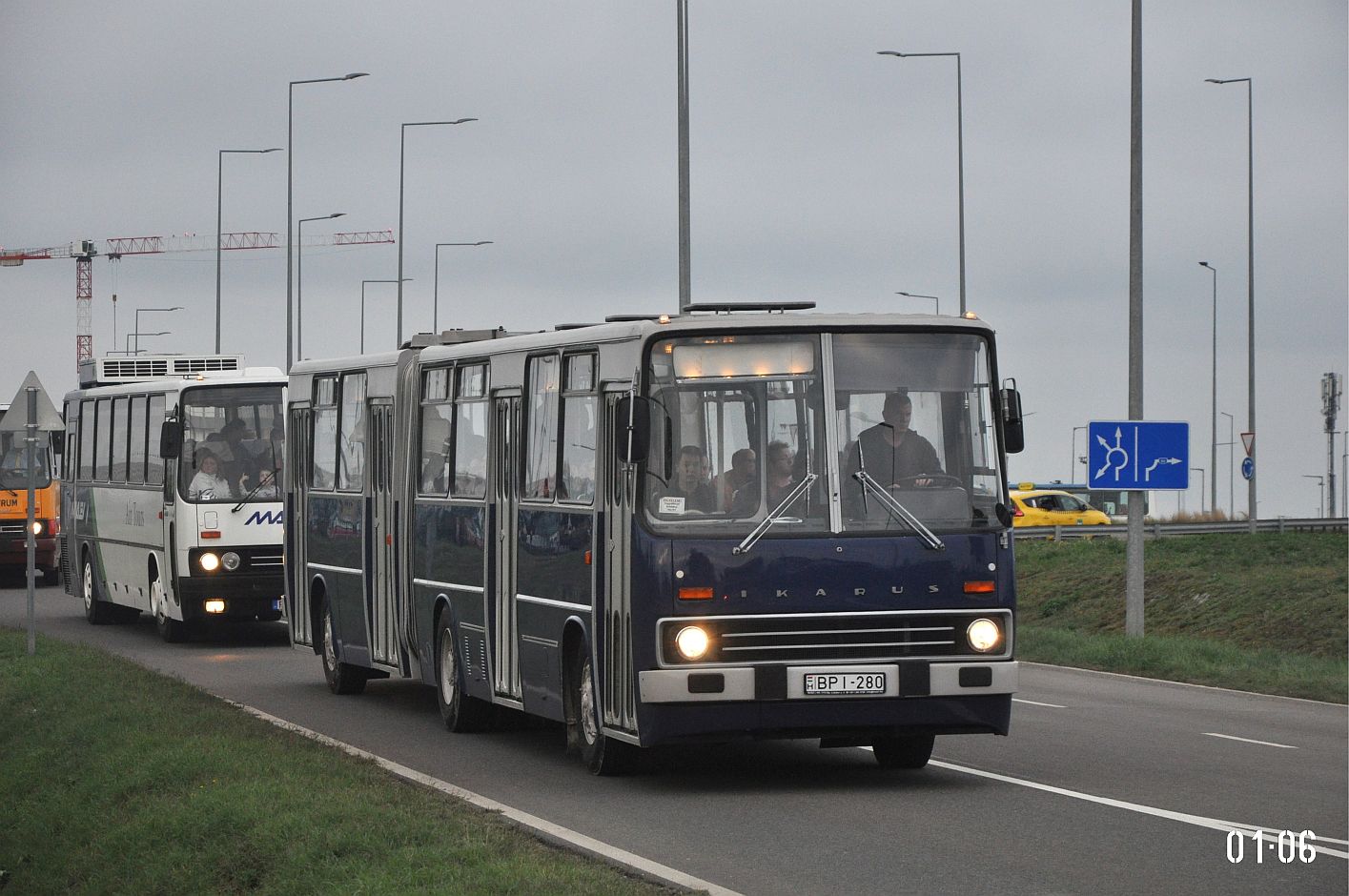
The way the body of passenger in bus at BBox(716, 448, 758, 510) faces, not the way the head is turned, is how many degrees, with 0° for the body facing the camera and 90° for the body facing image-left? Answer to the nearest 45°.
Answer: approximately 315°

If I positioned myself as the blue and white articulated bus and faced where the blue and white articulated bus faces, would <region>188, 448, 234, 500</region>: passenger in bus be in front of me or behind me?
behind

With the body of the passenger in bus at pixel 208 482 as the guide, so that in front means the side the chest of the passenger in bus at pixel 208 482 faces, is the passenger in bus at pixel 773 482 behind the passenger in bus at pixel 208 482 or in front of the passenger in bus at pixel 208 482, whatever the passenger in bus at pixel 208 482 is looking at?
in front

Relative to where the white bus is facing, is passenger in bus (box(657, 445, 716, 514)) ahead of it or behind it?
ahead

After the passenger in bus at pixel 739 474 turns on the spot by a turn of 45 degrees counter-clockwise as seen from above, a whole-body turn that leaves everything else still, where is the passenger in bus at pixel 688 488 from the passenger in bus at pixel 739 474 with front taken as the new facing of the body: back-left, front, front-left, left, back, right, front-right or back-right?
back

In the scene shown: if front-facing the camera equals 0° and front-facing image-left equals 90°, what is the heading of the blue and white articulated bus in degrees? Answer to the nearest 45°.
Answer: approximately 315°

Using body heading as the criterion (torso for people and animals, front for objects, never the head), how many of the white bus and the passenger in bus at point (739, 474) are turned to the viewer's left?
0

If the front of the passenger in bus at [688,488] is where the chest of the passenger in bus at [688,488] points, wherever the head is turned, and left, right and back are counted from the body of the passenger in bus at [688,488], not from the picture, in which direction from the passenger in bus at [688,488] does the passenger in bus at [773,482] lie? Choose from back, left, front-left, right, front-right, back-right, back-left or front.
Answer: left

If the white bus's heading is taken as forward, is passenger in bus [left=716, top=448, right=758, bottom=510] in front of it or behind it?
in front

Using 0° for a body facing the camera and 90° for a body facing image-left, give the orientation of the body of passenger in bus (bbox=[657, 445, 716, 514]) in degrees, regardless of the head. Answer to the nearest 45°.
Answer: approximately 0°
